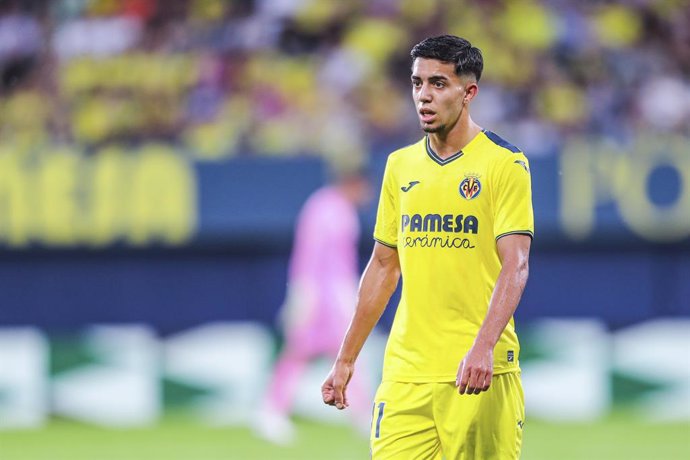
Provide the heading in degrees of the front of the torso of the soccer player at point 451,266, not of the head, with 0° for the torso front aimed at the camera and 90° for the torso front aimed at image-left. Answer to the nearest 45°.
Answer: approximately 45°

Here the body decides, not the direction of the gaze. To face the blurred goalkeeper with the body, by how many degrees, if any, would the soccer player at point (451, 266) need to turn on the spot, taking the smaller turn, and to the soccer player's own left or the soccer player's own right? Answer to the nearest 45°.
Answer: approximately 135° to the soccer player's own right
